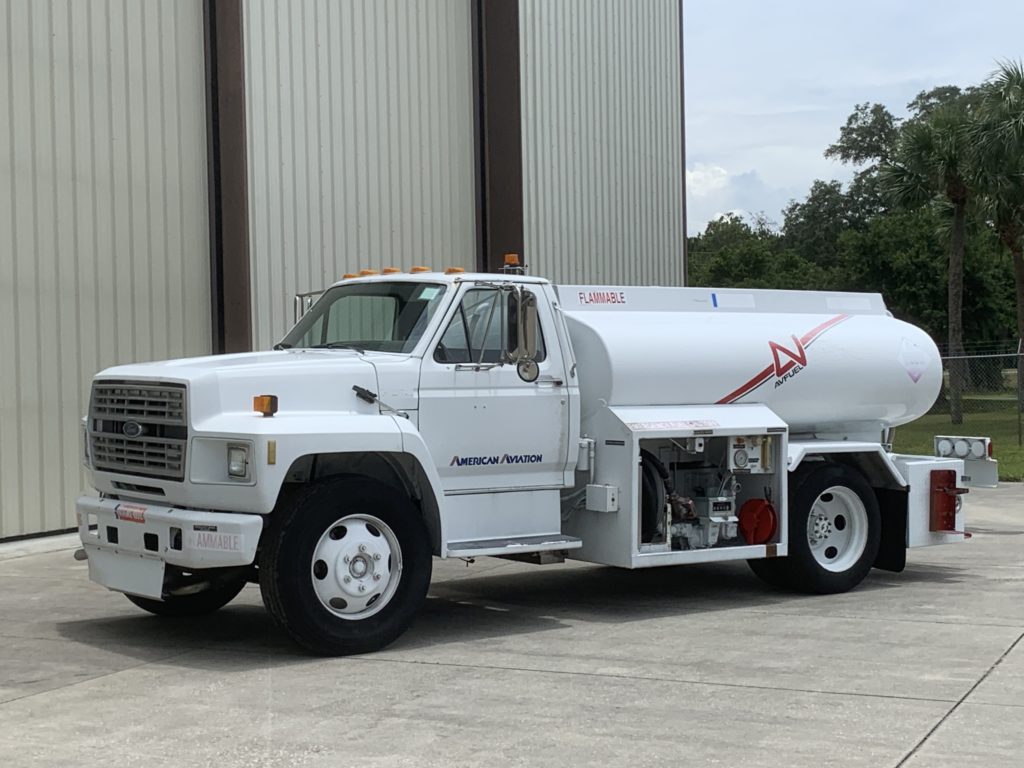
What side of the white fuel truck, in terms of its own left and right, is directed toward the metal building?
right

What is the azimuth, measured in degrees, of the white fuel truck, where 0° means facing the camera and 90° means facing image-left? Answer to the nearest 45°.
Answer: approximately 45°

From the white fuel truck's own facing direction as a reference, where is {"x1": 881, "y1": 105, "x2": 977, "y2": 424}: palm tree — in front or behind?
behind

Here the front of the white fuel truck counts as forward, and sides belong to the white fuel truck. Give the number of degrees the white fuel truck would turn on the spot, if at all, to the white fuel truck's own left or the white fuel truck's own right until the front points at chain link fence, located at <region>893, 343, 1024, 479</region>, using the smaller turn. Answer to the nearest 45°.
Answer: approximately 180°

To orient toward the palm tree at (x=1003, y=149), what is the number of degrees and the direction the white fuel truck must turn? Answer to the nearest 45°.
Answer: approximately 180°
